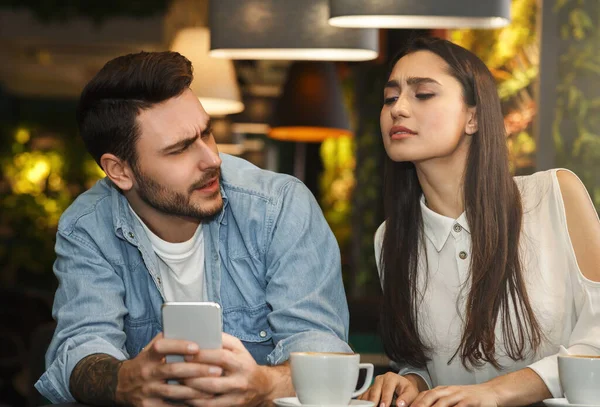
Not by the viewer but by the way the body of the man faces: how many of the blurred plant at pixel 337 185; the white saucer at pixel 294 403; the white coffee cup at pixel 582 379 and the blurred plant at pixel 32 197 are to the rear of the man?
2

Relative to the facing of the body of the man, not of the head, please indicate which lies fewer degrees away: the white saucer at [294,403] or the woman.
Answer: the white saucer

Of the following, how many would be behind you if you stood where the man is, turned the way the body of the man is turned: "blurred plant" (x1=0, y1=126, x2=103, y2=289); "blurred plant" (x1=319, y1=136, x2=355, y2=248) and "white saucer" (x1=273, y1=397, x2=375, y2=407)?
2

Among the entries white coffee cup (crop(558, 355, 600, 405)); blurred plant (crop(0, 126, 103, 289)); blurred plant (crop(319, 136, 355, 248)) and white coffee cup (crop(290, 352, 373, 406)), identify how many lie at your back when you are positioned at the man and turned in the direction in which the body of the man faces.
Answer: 2

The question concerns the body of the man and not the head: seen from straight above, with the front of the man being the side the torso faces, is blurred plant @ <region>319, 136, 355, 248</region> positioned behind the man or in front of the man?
behind

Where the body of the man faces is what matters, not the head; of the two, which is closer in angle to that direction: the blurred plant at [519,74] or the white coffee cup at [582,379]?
the white coffee cup

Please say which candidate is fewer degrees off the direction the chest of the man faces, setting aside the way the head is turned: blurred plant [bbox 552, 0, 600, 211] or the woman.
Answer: the woman

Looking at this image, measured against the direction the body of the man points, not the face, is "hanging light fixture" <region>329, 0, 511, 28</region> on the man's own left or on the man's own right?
on the man's own left

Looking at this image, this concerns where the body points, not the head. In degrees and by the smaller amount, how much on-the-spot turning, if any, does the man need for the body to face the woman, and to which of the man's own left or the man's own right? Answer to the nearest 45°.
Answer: approximately 90° to the man's own left

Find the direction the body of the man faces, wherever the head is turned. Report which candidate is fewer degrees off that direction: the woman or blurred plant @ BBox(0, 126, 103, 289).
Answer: the woman

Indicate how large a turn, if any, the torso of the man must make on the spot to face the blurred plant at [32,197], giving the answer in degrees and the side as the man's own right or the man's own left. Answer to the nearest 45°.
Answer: approximately 180°

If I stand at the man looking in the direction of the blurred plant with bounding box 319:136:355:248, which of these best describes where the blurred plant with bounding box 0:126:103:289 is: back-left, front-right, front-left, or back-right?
front-left

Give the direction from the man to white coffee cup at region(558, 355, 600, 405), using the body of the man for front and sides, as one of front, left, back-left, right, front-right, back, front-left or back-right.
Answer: front-left

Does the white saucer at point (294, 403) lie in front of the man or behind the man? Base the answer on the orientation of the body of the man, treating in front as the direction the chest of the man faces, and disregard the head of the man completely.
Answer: in front

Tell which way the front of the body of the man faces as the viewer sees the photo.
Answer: toward the camera

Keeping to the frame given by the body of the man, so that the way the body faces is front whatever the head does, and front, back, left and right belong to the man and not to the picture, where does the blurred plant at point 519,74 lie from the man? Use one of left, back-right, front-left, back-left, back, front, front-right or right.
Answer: back-left
